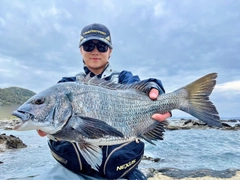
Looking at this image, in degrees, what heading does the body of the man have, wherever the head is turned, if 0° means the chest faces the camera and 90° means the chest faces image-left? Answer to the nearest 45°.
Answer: approximately 0°

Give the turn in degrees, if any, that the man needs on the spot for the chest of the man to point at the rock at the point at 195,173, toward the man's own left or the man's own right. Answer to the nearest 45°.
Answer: approximately 135° to the man's own left

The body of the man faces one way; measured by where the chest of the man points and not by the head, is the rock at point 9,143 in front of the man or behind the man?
behind
